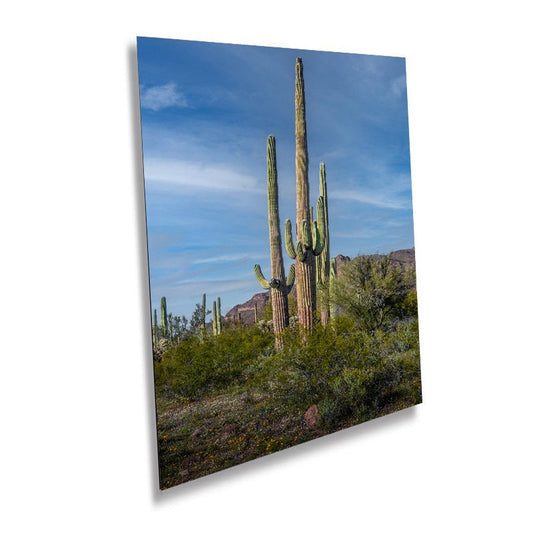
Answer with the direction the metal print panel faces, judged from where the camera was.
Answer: facing the viewer and to the right of the viewer
